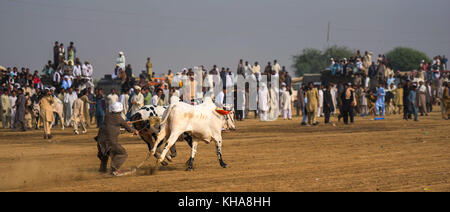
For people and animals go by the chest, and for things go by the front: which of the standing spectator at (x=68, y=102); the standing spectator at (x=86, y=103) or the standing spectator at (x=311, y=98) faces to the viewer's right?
the standing spectator at (x=86, y=103)

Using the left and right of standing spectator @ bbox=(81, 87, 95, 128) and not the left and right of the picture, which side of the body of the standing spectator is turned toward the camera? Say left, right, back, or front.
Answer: right

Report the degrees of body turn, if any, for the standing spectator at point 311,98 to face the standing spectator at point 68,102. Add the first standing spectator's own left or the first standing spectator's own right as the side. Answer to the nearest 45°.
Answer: approximately 90° to the first standing spectator's own right

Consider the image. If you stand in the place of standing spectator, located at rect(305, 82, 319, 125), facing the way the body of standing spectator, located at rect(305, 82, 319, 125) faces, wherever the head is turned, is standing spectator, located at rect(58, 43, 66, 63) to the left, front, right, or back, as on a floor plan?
right

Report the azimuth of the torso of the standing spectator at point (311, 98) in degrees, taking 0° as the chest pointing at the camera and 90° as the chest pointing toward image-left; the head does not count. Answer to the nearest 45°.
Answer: approximately 0°

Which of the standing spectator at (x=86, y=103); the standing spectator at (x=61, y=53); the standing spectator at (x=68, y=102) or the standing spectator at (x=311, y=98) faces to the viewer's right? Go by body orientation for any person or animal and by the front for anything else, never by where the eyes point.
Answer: the standing spectator at (x=86, y=103)

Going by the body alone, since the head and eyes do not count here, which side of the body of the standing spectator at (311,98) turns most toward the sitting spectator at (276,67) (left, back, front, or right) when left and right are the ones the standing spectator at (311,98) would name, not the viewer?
back

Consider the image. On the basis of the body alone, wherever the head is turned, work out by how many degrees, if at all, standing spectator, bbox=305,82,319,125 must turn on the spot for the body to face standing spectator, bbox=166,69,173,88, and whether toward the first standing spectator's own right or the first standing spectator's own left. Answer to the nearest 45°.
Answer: approximately 135° to the first standing spectator's own right
